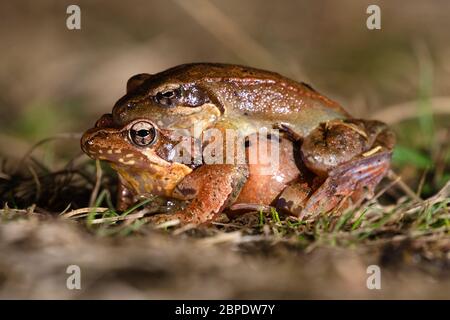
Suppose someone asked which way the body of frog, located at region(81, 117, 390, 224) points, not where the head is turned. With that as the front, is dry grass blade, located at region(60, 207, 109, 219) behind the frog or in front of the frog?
in front

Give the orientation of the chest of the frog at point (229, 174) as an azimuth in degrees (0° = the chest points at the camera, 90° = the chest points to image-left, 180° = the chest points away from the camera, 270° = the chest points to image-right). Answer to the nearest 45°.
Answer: approximately 90°
